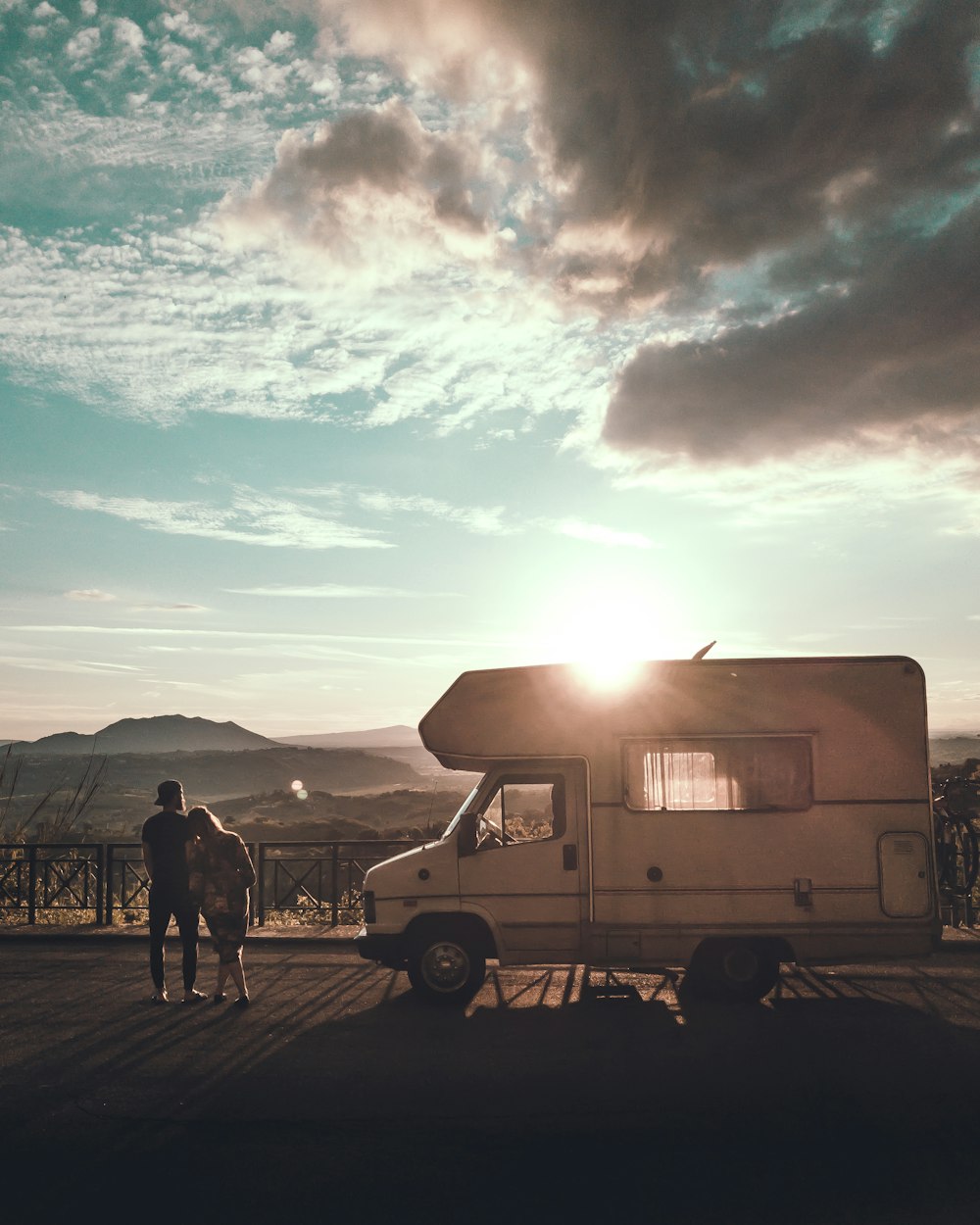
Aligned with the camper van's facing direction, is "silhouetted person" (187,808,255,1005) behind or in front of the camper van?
in front

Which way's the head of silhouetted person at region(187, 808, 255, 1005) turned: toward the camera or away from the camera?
away from the camera

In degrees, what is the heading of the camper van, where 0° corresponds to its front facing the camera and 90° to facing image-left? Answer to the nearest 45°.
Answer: approximately 90°
